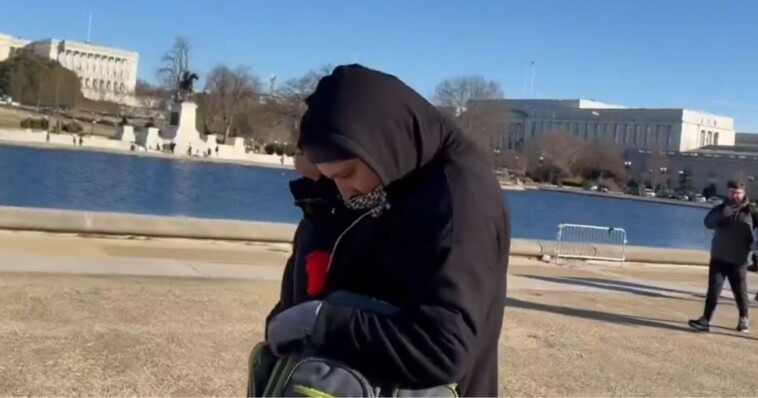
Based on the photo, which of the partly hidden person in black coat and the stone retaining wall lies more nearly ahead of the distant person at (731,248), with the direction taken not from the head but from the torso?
the partly hidden person in black coat

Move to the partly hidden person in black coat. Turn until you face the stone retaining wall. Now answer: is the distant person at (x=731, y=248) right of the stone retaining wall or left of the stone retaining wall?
right

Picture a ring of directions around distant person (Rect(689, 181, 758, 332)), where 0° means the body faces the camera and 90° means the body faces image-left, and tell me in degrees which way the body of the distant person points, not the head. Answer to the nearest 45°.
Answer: approximately 0°

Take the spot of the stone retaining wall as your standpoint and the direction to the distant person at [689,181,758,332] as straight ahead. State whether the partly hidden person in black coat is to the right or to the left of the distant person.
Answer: right

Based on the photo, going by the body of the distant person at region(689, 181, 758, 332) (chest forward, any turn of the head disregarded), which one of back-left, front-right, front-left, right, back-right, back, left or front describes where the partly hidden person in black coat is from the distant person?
front
